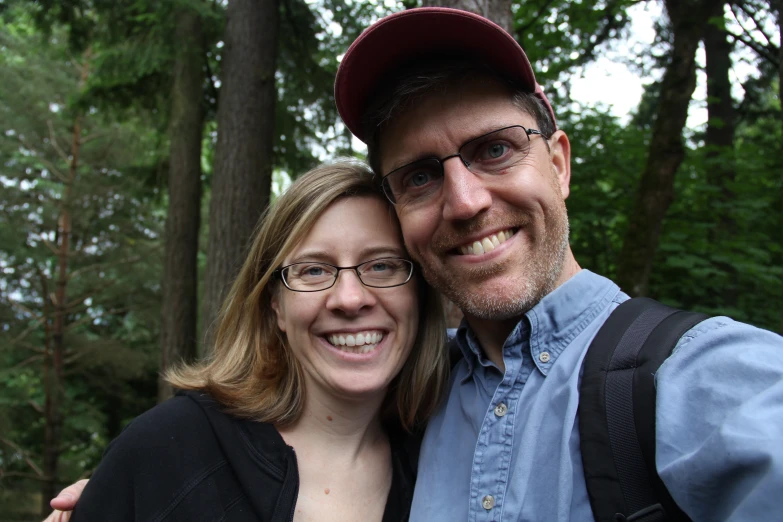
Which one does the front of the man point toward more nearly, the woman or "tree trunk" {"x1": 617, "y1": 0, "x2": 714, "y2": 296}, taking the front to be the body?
the woman

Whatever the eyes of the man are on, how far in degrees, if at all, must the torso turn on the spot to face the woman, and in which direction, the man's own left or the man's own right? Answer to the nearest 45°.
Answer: approximately 90° to the man's own right

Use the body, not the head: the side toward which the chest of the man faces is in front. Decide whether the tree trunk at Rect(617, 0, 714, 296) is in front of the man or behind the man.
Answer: behind

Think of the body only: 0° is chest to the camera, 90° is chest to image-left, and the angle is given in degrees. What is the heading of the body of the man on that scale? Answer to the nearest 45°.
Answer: approximately 45°
